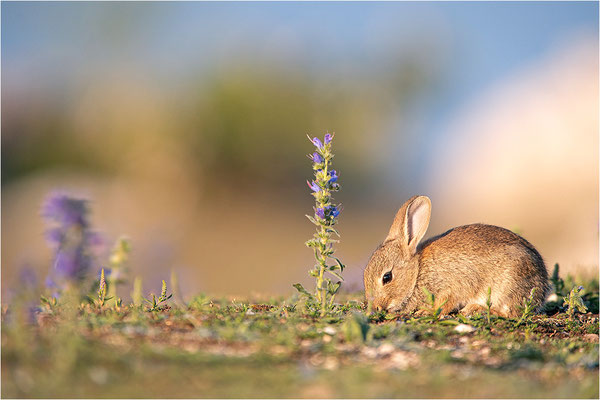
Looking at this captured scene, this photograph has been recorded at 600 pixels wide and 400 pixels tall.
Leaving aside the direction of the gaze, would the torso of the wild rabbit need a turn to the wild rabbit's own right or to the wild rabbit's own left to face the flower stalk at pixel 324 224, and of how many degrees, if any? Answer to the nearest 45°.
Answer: approximately 45° to the wild rabbit's own left

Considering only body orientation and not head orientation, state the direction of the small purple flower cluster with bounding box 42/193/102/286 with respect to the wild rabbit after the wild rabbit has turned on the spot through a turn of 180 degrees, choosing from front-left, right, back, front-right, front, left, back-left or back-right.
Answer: back-right

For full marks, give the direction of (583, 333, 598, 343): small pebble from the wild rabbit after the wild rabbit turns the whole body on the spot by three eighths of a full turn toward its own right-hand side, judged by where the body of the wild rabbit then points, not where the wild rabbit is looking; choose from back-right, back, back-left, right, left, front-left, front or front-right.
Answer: right

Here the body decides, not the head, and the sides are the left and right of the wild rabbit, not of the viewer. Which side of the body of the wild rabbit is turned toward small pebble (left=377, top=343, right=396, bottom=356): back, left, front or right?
left

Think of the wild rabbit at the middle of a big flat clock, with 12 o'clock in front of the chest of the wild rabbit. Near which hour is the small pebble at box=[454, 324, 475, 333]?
The small pebble is roughly at 9 o'clock from the wild rabbit.

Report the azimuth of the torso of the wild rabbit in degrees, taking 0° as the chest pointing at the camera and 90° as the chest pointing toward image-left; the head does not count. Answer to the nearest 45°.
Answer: approximately 90°

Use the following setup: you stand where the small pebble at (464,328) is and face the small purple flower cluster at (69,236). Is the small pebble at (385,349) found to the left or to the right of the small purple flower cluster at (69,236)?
left

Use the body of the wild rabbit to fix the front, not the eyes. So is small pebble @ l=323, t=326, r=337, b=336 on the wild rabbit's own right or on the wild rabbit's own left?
on the wild rabbit's own left

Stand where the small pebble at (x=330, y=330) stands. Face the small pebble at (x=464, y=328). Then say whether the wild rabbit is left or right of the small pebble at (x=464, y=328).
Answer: left
